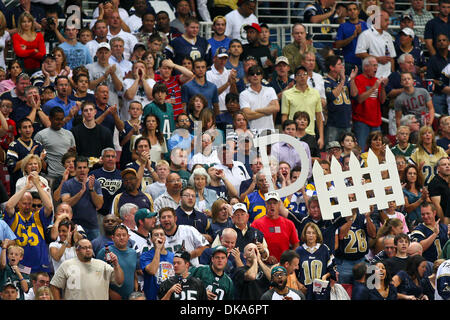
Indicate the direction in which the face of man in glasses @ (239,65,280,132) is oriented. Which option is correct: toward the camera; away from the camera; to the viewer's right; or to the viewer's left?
toward the camera

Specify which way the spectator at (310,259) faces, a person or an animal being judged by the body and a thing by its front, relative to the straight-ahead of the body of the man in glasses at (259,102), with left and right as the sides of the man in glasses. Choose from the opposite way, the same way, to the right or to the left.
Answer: the same way

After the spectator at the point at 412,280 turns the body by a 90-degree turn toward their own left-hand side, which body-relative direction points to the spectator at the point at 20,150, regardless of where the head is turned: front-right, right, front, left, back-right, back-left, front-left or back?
back-left

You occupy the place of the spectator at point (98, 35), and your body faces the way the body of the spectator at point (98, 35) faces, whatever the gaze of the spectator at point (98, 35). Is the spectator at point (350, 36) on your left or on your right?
on your left

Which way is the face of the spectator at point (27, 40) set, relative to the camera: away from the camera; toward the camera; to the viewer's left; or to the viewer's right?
toward the camera

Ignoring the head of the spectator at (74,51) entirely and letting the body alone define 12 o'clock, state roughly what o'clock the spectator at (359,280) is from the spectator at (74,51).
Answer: the spectator at (359,280) is roughly at 11 o'clock from the spectator at (74,51).

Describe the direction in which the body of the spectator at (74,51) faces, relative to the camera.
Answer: toward the camera

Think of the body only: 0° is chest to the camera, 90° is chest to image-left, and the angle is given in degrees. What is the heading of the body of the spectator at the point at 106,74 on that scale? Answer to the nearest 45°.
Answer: approximately 0°

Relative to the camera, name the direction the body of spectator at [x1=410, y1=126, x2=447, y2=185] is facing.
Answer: toward the camera

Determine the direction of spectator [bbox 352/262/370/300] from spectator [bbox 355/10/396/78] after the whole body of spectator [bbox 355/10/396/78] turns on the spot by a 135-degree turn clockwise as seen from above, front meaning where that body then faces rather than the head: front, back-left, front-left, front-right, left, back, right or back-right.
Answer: left

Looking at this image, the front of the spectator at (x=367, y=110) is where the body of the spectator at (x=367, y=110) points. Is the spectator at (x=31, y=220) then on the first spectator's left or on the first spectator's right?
on the first spectator's right

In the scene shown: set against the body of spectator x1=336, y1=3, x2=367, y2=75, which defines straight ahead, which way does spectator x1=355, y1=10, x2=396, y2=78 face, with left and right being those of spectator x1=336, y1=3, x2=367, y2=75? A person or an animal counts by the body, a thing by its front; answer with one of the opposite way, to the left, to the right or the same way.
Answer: the same way

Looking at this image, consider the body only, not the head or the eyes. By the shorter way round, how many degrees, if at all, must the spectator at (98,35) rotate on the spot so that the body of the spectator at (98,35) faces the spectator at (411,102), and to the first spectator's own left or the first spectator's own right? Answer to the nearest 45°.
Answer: approximately 90° to the first spectator's own left
